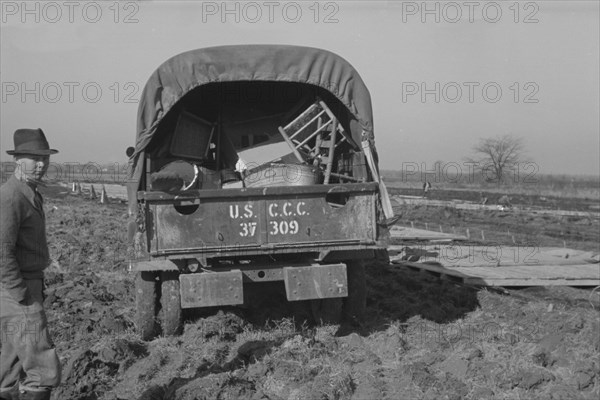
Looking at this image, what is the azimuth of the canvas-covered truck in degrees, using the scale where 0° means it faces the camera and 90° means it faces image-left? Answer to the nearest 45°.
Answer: approximately 180°
